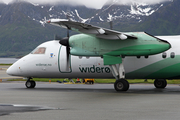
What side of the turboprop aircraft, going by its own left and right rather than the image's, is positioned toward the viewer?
left
